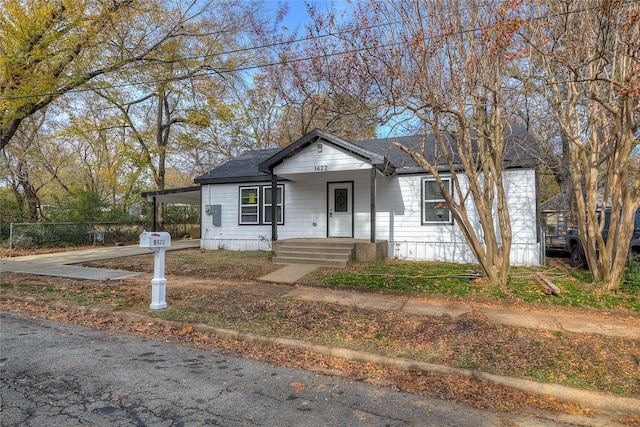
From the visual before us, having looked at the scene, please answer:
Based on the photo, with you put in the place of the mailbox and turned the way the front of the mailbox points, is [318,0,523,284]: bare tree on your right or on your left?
on your left

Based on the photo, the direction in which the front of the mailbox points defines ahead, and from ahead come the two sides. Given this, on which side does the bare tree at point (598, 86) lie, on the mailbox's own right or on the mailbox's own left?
on the mailbox's own left

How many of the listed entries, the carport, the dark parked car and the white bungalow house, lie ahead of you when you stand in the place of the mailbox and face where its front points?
0

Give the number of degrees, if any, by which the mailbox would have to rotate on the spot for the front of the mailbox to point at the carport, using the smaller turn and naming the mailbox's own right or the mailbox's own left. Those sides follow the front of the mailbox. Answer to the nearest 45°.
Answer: approximately 135° to the mailbox's own right

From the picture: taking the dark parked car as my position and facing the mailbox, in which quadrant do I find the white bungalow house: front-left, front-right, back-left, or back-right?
front-right

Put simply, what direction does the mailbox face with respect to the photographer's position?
facing the viewer and to the left of the viewer

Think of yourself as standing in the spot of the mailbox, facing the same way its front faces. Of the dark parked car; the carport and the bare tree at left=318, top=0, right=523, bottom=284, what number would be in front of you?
0

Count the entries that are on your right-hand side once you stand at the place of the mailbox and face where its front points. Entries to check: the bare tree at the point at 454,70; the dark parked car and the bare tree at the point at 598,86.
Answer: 0

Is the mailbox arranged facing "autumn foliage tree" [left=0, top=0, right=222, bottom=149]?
no

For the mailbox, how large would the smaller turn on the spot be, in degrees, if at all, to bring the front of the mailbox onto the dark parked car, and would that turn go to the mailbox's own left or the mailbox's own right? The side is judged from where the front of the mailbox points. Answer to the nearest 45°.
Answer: approximately 135° to the mailbox's own left

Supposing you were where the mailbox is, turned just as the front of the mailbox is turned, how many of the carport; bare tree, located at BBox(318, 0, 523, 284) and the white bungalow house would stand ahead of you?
0

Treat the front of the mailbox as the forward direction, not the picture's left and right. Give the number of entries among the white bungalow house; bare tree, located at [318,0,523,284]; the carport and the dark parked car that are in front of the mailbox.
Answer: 0

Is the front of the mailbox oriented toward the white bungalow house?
no
